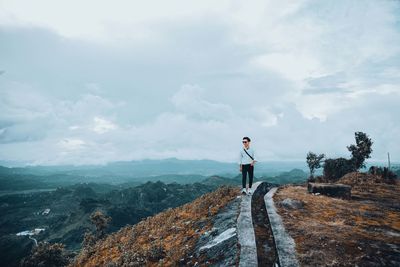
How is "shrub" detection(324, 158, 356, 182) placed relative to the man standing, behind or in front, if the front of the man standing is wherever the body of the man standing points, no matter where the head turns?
behind

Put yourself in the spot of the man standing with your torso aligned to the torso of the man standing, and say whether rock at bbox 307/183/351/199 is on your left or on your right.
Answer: on your left

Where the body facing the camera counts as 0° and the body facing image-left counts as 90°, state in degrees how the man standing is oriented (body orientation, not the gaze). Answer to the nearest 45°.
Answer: approximately 0°

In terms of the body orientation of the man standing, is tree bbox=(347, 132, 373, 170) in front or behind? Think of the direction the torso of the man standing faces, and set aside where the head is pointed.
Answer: behind

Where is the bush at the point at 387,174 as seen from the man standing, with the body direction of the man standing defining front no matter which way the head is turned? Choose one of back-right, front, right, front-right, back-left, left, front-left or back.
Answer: back-left
